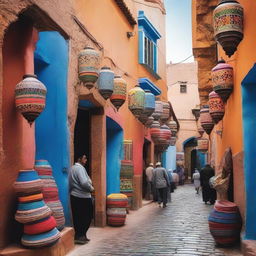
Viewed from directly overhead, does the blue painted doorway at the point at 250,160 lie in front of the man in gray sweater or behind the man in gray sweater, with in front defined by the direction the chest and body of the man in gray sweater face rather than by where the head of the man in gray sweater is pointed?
in front

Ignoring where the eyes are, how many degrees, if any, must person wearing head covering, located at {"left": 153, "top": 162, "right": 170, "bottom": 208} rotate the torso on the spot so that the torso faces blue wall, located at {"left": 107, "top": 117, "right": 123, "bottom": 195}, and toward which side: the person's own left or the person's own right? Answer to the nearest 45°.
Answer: approximately 135° to the person's own left

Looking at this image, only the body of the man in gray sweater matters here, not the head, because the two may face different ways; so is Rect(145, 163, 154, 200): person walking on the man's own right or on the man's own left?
on the man's own left

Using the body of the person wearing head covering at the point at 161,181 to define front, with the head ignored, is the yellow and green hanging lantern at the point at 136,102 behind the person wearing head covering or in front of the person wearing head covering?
behind

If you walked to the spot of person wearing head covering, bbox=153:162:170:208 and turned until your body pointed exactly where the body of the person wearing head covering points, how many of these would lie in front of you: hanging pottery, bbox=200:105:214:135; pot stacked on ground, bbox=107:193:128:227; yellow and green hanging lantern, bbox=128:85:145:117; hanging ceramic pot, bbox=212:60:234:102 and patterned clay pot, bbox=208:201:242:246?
0

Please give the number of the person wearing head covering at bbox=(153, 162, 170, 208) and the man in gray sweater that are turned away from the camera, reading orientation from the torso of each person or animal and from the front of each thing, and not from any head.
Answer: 1

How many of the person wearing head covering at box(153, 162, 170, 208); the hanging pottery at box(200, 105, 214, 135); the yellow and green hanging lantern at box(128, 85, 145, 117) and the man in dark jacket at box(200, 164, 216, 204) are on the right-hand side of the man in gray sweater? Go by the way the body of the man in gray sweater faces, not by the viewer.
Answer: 0

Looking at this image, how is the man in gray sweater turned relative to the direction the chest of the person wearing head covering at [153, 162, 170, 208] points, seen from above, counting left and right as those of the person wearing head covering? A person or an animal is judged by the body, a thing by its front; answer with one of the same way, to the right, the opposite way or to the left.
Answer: to the right

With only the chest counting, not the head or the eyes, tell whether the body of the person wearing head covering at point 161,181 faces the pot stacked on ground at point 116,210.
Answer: no

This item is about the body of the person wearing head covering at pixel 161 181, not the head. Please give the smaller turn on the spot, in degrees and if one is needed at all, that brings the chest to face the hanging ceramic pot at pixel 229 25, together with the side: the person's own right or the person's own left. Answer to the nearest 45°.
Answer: approximately 180°

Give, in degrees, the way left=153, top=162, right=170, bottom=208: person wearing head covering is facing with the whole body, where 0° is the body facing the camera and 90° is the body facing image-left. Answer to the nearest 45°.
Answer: approximately 180°

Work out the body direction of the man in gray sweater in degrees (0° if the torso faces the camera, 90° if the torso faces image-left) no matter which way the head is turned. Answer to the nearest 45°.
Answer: approximately 270°

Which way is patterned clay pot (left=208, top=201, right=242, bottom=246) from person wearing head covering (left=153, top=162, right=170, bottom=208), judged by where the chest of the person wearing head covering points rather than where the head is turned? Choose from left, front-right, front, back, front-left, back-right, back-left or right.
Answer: back

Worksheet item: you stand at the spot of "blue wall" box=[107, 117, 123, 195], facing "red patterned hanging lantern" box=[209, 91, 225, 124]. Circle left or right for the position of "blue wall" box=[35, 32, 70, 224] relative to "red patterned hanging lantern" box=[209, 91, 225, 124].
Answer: right
